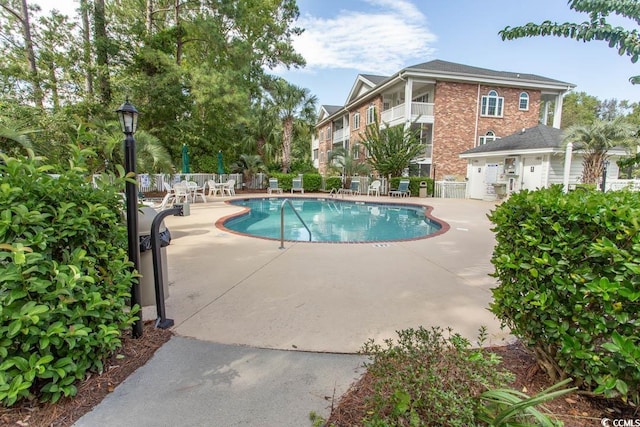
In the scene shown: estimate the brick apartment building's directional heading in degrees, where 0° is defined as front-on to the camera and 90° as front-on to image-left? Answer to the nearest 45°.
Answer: approximately 45°

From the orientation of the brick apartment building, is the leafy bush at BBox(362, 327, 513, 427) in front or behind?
in front

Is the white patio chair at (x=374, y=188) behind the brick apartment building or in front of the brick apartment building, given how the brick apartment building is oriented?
in front

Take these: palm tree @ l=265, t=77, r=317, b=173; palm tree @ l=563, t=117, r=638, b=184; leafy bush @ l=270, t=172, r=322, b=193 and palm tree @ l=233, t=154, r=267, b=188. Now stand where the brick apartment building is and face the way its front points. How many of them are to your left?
1

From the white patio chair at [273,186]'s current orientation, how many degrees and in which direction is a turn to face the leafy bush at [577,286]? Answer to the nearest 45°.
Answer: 0° — it already faces it

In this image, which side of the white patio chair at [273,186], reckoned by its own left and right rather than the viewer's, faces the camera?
front

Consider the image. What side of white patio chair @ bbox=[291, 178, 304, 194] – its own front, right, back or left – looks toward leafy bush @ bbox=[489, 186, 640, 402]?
front

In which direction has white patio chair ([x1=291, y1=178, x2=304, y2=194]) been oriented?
toward the camera

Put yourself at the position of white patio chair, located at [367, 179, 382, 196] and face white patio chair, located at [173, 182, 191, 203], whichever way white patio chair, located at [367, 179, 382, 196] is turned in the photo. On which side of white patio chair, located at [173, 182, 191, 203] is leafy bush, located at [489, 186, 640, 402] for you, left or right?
left

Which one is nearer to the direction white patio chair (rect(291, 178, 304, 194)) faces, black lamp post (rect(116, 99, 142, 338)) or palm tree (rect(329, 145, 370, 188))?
the black lamp post

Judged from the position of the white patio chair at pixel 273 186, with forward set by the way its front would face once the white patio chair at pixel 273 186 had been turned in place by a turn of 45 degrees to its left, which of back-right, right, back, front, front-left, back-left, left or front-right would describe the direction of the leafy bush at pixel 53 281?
front-right

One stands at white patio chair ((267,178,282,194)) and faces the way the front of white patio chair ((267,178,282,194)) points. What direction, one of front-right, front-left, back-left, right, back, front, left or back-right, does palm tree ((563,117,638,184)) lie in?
front-left

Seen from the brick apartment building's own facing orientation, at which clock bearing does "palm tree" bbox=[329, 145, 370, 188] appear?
The palm tree is roughly at 1 o'clock from the brick apartment building.

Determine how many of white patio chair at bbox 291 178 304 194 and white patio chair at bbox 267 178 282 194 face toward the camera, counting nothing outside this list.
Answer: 2

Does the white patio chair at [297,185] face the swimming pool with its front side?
yes

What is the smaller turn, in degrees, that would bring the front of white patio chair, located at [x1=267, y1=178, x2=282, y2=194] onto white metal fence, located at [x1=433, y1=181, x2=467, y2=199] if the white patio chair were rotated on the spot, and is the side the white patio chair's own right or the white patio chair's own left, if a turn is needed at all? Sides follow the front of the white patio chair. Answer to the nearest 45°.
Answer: approximately 90° to the white patio chair's own left

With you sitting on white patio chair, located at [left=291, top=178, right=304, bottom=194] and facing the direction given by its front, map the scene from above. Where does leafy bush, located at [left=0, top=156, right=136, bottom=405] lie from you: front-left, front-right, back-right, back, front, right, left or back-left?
front

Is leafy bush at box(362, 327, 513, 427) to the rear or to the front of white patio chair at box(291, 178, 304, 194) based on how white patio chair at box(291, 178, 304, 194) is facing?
to the front
